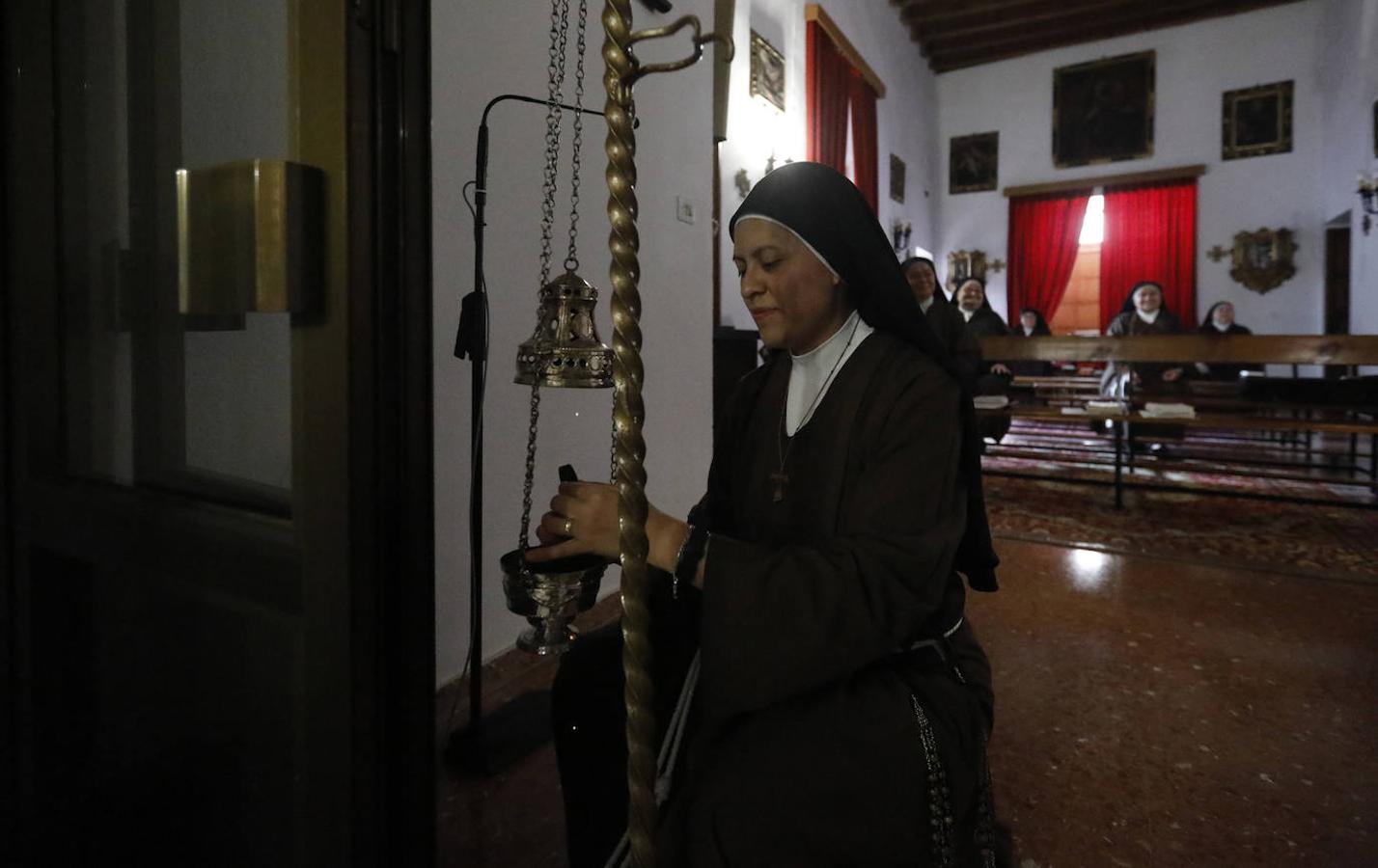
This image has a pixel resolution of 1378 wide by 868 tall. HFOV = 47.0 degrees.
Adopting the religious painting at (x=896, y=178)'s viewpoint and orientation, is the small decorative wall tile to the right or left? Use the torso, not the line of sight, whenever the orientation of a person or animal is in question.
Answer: on its right

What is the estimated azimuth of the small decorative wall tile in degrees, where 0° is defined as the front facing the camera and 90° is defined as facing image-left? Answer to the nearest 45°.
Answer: approximately 315°

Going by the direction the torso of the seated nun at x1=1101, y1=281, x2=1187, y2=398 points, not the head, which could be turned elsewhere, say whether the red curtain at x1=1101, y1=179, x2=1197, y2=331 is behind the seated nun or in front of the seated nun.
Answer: behind

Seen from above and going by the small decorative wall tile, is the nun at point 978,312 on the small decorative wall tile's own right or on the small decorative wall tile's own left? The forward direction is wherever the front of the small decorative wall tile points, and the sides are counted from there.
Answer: on the small decorative wall tile's own left
